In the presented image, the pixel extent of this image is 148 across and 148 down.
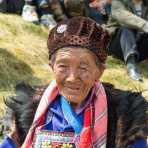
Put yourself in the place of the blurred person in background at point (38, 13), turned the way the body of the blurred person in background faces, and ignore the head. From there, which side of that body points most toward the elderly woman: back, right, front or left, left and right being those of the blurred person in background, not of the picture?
front

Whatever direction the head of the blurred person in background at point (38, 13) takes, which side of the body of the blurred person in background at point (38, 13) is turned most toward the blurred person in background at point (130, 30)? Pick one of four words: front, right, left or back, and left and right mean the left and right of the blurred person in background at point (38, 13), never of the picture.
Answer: left

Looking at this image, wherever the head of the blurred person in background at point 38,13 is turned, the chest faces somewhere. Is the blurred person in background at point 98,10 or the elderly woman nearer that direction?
the elderly woman

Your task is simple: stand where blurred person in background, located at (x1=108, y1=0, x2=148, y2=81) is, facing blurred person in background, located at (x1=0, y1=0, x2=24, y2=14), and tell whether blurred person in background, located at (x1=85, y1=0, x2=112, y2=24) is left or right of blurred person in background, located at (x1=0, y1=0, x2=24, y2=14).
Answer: right

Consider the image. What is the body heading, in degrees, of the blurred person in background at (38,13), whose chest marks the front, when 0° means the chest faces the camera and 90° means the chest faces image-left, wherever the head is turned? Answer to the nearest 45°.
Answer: approximately 0°

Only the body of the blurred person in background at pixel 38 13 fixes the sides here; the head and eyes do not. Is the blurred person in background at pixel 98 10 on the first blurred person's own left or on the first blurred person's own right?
on the first blurred person's own left

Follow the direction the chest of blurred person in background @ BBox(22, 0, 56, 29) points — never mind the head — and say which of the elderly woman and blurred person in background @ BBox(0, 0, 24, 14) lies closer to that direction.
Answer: the elderly woman

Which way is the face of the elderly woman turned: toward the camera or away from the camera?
toward the camera
